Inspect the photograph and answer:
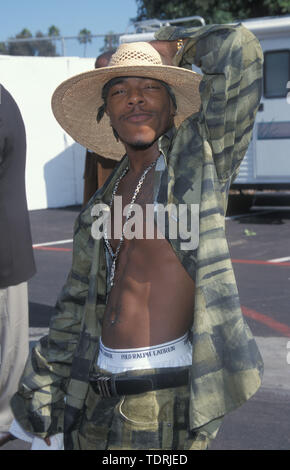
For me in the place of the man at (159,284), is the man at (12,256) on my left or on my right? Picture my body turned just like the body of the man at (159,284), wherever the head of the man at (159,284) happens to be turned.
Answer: on my right

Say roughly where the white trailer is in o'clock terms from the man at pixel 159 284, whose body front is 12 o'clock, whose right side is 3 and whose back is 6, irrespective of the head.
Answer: The white trailer is roughly at 5 o'clock from the man.
